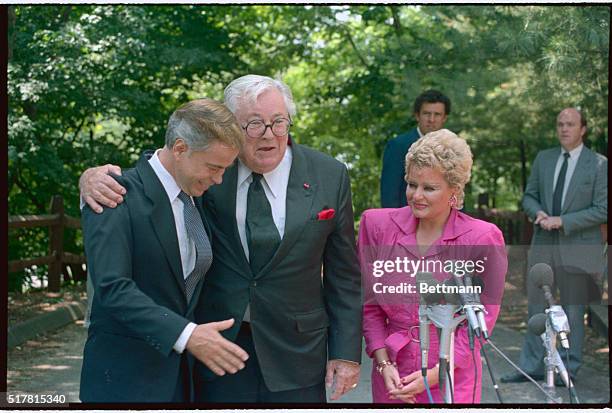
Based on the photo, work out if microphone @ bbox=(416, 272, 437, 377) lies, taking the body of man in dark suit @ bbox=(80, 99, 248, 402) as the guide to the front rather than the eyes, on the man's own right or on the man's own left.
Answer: on the man's own left

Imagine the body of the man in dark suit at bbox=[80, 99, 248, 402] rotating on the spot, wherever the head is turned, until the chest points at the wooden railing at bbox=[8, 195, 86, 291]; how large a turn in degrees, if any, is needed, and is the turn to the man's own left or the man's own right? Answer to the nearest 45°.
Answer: approximately 135° to the man's own left

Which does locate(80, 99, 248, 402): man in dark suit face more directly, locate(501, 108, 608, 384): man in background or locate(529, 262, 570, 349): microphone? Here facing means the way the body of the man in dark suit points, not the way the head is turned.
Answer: the microphone

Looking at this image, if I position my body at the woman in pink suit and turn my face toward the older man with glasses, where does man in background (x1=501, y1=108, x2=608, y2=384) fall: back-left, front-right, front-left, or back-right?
back-right

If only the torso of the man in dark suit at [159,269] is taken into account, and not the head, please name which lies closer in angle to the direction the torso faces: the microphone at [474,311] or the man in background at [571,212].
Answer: the microphone

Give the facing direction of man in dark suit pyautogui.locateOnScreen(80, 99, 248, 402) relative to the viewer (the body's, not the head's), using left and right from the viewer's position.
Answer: facing the viewer and to the right of the viewer

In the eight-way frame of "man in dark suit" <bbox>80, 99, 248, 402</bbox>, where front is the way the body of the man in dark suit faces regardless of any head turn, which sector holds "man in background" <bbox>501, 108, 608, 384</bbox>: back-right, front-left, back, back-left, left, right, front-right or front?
left

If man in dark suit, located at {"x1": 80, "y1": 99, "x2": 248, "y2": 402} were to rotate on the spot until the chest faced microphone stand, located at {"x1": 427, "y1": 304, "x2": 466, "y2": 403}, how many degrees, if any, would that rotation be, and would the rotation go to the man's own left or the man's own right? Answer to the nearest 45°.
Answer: approximately 45° to the man's own left

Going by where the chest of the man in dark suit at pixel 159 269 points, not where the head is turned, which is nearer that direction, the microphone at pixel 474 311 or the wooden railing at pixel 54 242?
the microphone

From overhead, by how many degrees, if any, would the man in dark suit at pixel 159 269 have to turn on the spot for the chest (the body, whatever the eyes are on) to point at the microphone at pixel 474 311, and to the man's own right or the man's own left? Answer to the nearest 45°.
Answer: approximately 45° to the man's own left
